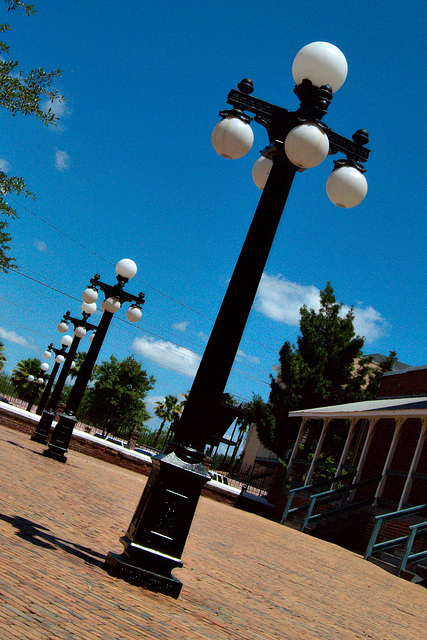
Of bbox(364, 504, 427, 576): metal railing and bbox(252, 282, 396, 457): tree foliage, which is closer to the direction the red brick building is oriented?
the metal railing

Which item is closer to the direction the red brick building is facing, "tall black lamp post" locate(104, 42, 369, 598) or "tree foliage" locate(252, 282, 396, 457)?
the tall black lamp post

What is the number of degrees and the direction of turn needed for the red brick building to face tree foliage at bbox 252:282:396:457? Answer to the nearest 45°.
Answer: approximately 135° to its right

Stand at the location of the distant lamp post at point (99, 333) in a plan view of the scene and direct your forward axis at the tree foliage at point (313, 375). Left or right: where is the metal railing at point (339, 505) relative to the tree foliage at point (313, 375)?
right

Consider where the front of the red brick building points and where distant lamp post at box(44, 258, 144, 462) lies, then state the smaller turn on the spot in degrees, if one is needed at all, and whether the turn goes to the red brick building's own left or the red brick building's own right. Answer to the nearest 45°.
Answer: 0° — it already faces it

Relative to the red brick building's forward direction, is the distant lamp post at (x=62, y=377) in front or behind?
in front

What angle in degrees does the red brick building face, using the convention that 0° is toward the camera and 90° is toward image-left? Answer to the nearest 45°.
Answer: approximately 45°
